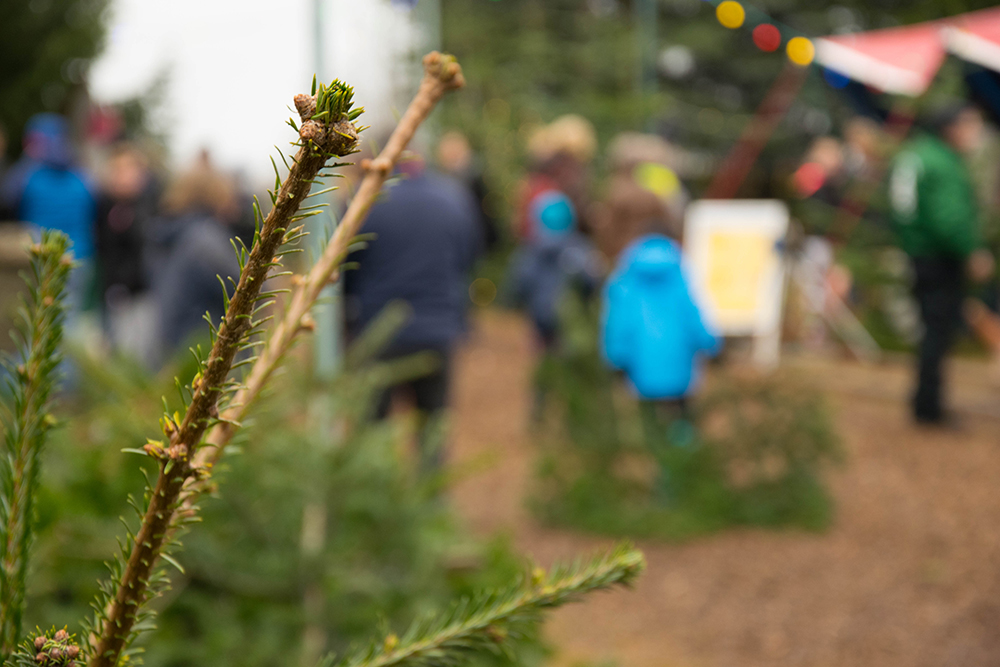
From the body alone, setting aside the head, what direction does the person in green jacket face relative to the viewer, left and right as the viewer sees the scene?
facing to the right of the viewer

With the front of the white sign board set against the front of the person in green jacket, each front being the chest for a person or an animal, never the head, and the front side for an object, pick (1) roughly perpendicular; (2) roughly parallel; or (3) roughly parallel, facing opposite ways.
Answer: roughly perpendicular

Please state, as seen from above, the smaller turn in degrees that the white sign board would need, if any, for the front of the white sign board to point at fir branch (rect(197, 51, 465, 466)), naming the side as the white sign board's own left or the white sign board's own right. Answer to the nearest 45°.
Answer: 0° — it already faces it

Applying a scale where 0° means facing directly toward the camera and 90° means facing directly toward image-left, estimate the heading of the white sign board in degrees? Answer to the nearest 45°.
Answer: approximately 0°

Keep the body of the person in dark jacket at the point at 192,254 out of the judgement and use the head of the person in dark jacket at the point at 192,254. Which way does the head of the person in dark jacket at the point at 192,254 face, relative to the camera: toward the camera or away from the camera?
away from the camera

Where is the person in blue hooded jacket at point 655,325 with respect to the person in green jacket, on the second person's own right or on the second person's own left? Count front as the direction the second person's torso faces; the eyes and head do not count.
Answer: on the second person's own right

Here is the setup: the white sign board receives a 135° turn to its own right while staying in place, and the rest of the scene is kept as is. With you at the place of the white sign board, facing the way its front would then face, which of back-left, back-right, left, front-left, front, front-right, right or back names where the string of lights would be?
front-right

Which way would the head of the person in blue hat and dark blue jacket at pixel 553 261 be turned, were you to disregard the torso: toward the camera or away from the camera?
away from the camera

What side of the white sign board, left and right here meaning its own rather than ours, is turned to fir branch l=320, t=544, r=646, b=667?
front

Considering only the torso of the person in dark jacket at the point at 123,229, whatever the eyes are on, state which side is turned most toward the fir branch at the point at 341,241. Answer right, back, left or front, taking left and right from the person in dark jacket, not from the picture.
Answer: front

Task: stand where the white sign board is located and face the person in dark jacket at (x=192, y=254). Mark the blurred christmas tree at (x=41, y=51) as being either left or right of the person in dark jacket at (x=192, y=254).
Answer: right
